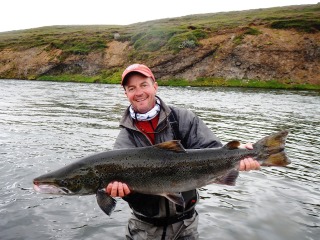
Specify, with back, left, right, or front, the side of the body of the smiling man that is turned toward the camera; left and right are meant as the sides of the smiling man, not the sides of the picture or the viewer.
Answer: front

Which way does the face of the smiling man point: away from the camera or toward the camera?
toward the camera
